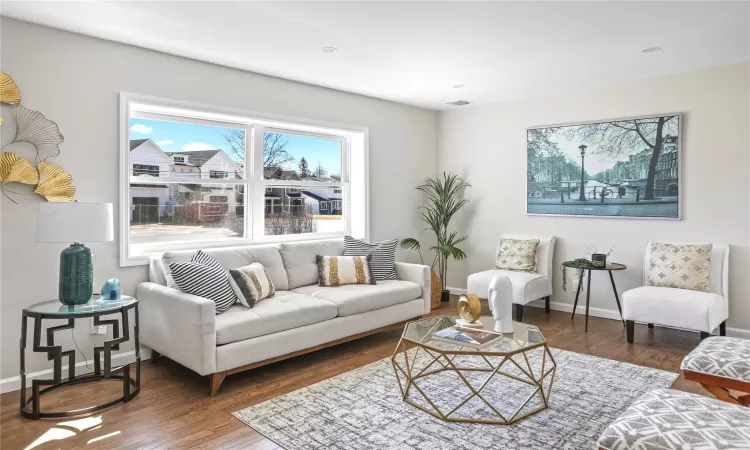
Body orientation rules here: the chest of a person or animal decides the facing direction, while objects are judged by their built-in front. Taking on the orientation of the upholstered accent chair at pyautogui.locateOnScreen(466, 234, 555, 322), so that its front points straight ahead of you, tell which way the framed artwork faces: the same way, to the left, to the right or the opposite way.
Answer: the same way

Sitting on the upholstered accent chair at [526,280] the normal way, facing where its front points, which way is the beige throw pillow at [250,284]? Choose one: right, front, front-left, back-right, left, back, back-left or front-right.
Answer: front

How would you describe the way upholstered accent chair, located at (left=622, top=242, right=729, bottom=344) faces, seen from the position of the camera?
facing the viewer and to the left of the viewer

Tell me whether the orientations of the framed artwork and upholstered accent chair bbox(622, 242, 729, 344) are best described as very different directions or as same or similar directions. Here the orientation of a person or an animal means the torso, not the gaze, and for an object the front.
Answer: same or similar directions

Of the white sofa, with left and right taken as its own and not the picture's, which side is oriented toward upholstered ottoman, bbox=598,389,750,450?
front

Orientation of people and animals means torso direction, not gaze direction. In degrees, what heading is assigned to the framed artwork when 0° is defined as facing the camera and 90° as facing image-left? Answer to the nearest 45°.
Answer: approximately 45°

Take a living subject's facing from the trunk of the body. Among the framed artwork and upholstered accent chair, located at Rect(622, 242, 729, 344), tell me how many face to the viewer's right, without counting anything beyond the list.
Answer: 0

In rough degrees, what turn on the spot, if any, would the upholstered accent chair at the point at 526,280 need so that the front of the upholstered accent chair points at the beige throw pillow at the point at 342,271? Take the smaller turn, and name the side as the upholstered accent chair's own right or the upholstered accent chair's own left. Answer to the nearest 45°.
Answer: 0° — it already faces it

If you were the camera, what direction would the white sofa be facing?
facing the viewer and to the right of the viewer

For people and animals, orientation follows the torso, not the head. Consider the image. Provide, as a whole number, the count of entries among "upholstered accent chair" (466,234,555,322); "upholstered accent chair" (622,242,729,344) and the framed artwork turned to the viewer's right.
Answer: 0

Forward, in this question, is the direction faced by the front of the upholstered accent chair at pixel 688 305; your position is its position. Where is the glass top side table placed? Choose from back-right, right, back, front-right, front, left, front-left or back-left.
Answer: front

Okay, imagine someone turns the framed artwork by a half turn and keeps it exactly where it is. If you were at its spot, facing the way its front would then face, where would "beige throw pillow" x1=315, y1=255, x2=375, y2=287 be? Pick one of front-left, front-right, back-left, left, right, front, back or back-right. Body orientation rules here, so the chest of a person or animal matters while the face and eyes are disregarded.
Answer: back

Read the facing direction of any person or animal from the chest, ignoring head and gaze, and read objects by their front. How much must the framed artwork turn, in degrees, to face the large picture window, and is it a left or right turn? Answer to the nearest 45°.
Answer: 0° — it already faces it

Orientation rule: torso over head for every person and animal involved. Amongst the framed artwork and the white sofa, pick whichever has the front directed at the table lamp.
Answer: the framed artwork

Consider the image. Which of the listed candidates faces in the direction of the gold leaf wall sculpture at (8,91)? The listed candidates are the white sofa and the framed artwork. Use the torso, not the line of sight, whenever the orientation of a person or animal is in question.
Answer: the framed artwork

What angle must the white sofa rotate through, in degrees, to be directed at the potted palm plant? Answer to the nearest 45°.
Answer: approximately 90° to its left

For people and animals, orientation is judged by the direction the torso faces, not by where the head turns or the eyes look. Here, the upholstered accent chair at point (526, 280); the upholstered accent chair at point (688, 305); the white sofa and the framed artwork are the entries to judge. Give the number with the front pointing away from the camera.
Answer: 0

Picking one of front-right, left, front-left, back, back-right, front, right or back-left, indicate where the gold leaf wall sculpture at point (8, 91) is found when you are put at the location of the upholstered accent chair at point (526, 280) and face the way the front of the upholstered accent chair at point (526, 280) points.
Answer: front

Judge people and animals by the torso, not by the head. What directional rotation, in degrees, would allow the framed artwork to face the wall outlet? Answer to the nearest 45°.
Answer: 0° — it already faces it
